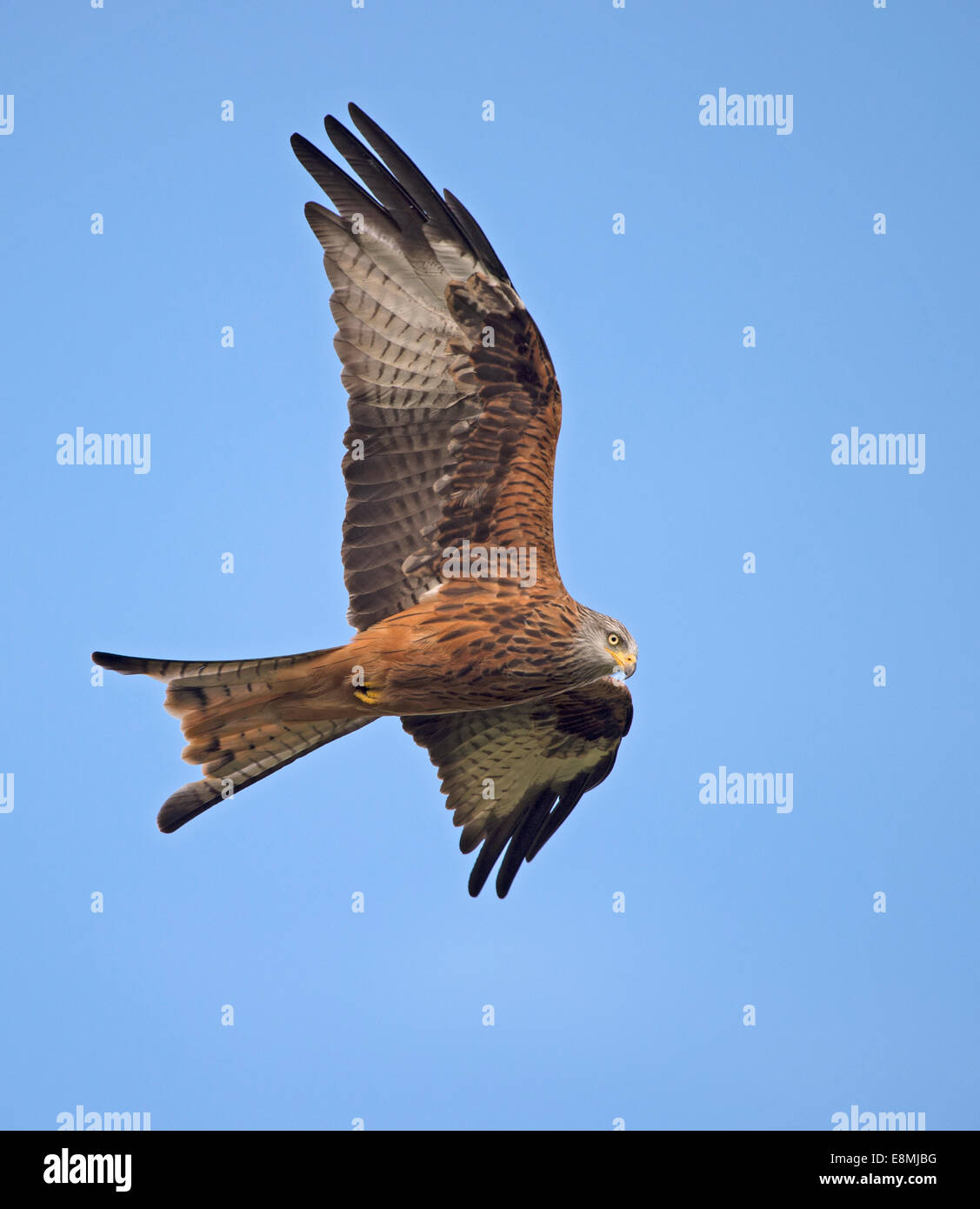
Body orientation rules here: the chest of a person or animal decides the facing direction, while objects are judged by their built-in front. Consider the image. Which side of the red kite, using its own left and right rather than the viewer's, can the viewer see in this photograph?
right
